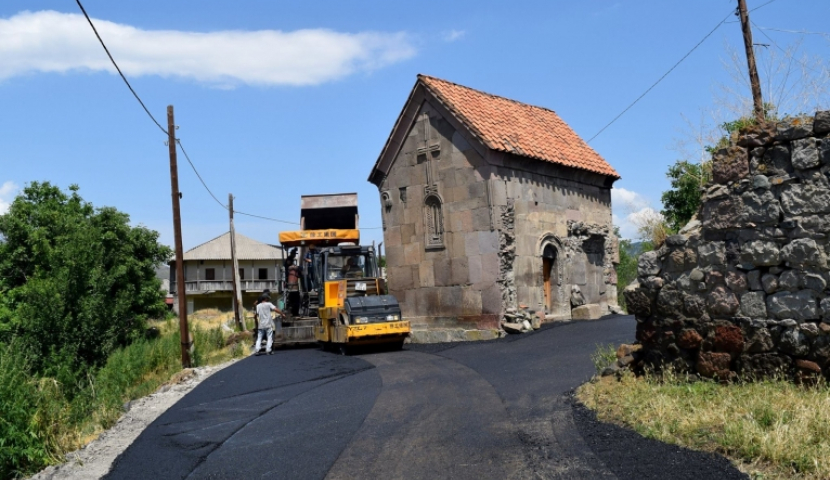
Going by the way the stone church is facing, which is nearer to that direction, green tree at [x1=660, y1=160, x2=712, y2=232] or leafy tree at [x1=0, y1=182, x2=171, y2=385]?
the green tree

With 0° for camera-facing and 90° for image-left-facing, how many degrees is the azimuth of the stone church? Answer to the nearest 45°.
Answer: approximately 315°

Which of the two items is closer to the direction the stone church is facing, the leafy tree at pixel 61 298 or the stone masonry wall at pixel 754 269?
the stone masonry wall

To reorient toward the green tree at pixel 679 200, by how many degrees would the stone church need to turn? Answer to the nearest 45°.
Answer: approximately 45° to its left

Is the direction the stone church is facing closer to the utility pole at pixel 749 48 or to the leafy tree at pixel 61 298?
the utility pole

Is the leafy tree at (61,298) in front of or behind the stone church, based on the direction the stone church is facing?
behind
